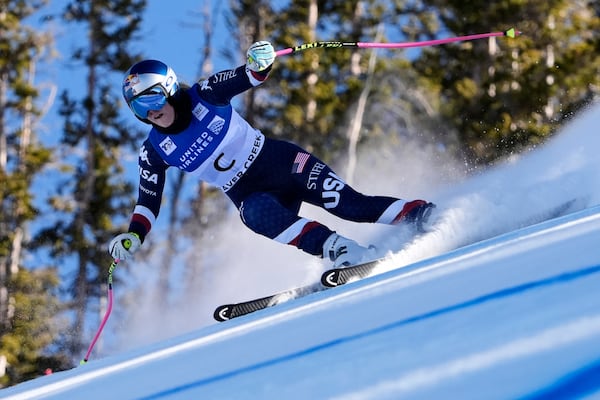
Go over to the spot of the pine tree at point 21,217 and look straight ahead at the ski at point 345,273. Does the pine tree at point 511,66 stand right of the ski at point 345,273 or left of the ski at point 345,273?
left

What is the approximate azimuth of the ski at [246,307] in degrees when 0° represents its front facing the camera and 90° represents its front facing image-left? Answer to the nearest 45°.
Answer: approximately 45°
